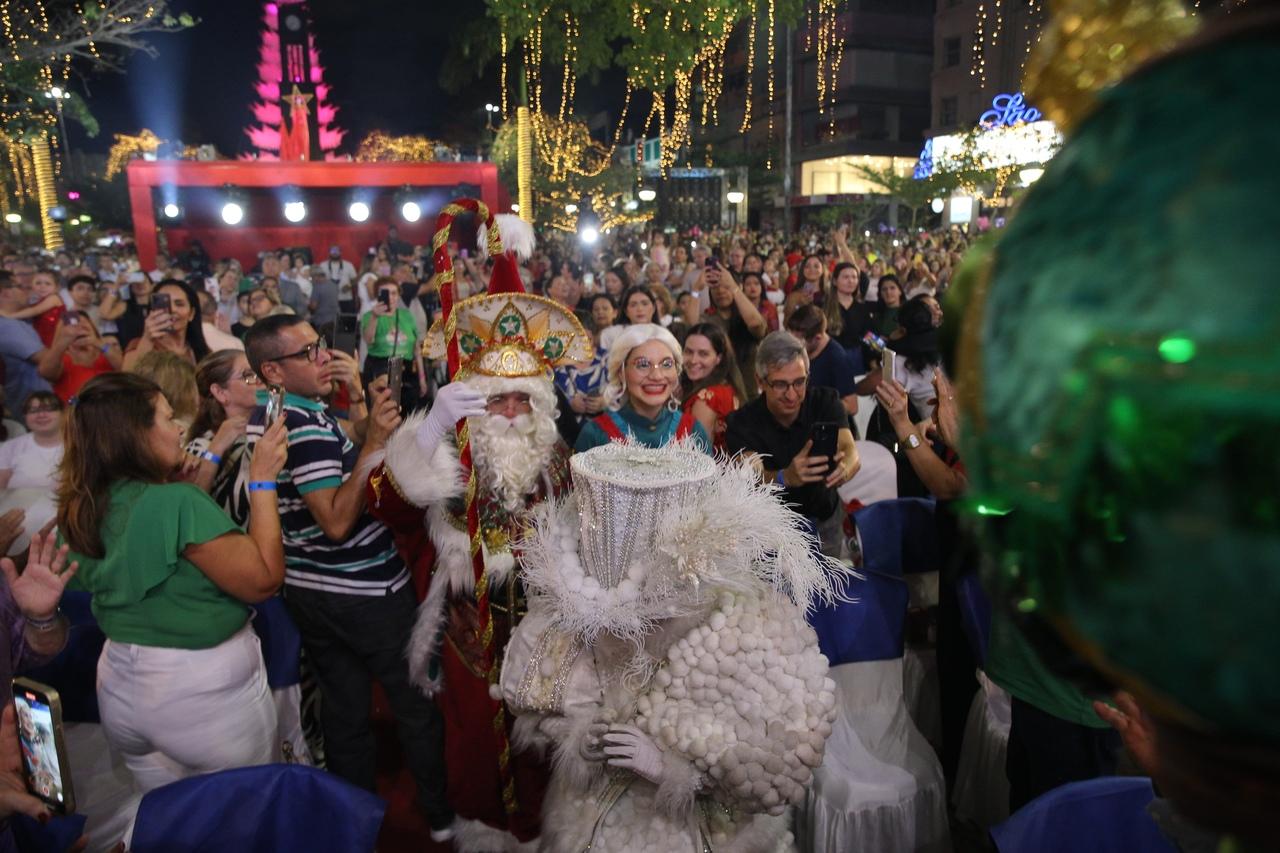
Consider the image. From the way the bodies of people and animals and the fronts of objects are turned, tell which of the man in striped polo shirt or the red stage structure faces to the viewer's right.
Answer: the man in striped polo shirt

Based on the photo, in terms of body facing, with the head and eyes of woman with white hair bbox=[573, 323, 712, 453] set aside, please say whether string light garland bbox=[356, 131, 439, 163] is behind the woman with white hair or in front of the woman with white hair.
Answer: behind

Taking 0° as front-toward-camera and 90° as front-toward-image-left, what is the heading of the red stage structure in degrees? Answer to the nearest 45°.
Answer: approximately 0°

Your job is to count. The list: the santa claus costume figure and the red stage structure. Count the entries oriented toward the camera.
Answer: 2

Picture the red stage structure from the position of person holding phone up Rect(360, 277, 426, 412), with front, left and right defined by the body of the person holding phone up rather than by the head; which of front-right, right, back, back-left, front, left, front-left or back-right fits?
back

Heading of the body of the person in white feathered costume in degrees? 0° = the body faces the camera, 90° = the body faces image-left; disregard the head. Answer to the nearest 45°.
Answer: approximately 45°

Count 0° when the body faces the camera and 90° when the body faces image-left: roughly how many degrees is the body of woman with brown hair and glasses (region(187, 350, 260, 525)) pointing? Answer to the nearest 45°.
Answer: approximately 270°

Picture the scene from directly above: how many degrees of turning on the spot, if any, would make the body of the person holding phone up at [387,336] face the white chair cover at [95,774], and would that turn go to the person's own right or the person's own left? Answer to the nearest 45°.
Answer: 0° — they already face it

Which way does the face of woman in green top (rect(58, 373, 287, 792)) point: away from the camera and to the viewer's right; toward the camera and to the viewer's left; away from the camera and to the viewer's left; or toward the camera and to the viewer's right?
away from the camera and to the viewer's right
